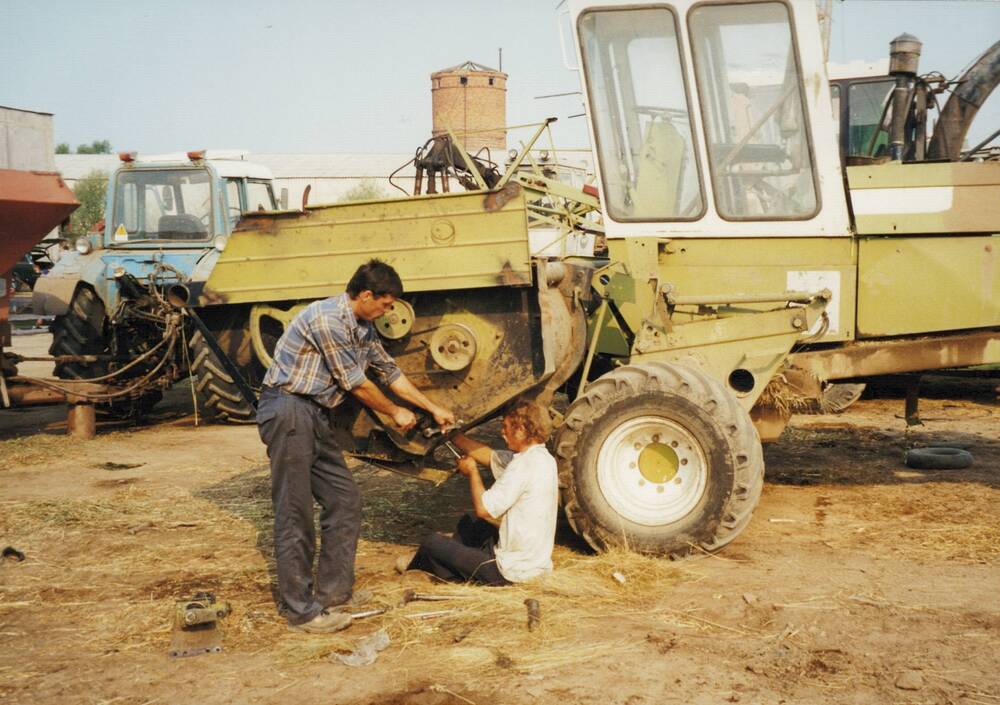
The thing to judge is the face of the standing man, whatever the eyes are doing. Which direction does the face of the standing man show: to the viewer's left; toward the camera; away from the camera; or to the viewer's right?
to the viewer's right

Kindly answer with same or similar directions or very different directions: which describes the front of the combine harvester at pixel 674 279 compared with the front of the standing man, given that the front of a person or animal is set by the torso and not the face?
very different directions

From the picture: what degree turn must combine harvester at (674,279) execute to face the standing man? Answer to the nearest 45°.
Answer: approximately 45° to its left

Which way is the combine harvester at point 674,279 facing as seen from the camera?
to the viewer's left

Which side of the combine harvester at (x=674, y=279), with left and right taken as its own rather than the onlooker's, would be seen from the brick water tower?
right

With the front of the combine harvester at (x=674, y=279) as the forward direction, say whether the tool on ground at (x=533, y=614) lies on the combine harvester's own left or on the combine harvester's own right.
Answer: on the combine harvester's own left

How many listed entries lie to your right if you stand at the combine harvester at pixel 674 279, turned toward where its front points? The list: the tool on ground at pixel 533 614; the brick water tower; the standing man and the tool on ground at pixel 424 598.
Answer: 1

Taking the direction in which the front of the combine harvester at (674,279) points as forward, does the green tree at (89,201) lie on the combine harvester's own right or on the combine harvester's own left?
on the combine harvester's own right

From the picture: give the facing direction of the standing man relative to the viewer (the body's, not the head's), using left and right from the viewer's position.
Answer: facing to the right of the viewer

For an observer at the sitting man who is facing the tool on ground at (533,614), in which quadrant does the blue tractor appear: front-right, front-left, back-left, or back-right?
back-right

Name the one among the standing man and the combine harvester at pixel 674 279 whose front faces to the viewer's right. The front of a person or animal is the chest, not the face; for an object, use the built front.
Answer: the standing man

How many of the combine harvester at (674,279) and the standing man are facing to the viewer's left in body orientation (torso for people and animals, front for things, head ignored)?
1
